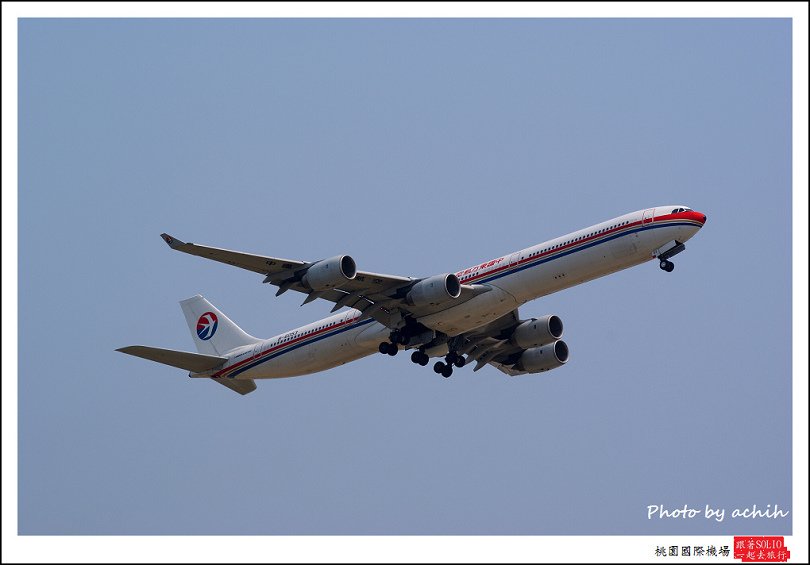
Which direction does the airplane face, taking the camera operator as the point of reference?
facing the viewer and to the right of the viewer
